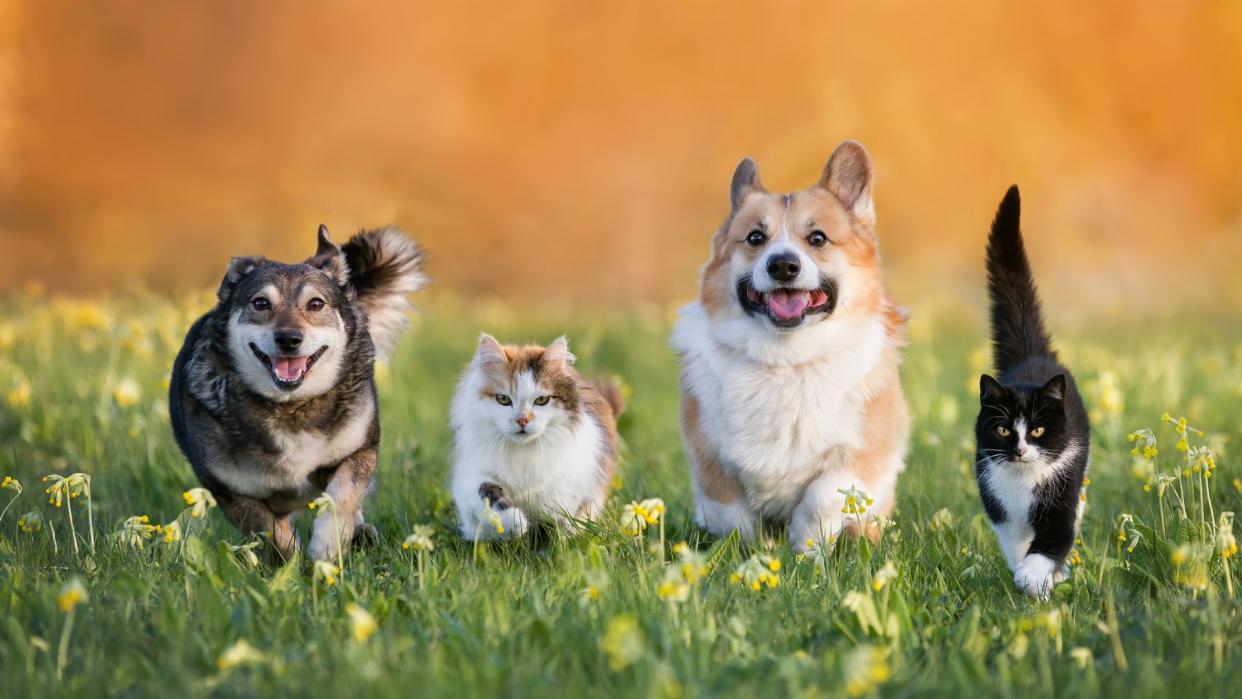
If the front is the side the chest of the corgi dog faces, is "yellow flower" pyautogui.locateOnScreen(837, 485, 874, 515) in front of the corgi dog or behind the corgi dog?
in front

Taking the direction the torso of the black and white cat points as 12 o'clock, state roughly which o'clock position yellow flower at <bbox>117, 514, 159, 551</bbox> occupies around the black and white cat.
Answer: The yellow flower is roughly at 2 o'clock from the black and white cat.

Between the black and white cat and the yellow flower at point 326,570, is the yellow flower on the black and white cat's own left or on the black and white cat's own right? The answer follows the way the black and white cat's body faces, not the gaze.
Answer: on the black and white cat's own right

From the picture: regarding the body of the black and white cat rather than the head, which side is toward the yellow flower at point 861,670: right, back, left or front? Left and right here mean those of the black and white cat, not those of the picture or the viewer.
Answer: front

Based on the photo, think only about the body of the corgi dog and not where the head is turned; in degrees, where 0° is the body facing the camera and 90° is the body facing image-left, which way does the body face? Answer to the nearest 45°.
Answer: approximately 0°

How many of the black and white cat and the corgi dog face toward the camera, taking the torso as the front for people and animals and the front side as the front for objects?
2

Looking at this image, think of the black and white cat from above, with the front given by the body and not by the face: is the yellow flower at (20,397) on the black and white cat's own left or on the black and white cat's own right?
on the black and white cat's own right

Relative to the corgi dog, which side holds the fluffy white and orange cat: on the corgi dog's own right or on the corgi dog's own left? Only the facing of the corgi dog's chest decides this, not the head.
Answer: on the corgi dog's own right

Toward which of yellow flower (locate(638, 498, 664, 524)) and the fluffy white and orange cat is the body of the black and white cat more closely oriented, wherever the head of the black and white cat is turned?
the yellow flower

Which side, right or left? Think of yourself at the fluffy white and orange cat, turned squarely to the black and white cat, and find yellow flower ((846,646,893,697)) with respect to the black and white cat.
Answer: right

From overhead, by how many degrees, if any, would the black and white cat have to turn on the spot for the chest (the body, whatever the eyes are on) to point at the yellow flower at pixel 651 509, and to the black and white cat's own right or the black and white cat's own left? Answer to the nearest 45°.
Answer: approximately 45° to the black and white cat's own right

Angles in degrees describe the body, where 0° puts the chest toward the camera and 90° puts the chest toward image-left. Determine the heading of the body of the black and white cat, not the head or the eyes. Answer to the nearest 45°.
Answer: approximately 0°
